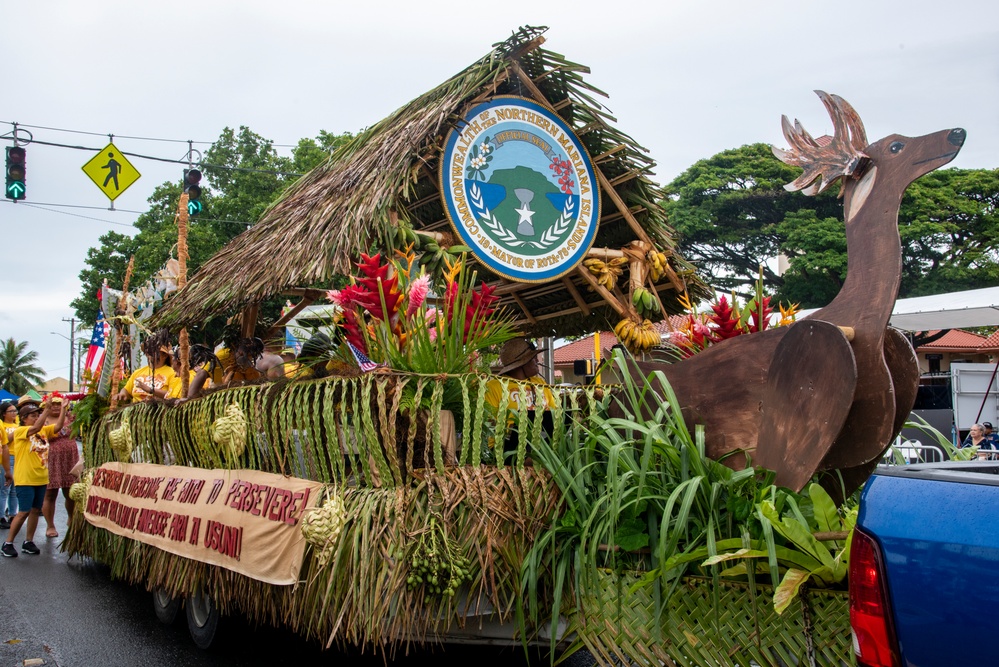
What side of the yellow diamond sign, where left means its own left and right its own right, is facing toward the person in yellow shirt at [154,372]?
front

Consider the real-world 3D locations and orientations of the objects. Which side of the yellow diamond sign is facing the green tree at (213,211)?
back

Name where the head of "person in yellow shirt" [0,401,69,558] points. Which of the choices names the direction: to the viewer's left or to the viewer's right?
to the viewer's right

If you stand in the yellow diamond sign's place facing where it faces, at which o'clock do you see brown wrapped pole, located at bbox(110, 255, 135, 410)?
The brown wrapped pole is roughly at 12 o'clock from the yellow diamond sign.

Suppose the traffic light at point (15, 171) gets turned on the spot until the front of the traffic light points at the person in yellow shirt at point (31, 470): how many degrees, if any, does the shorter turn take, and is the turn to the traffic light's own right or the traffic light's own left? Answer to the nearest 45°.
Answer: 0° — it already faces them

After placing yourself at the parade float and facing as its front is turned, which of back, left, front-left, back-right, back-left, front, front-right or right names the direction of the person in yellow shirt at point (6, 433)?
back

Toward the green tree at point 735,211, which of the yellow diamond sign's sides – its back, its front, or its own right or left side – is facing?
left

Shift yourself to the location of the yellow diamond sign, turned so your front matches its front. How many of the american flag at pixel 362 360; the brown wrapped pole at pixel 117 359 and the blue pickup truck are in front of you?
3

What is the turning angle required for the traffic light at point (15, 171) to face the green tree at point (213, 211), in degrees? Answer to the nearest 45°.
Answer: approximately 135° to its left

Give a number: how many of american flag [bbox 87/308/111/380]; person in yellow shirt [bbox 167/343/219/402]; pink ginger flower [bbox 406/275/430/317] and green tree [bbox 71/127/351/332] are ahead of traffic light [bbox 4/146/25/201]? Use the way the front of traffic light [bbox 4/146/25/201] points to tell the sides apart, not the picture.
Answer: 3

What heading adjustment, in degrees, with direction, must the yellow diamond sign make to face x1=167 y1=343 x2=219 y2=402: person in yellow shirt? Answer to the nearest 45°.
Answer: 0° — it already faces them
